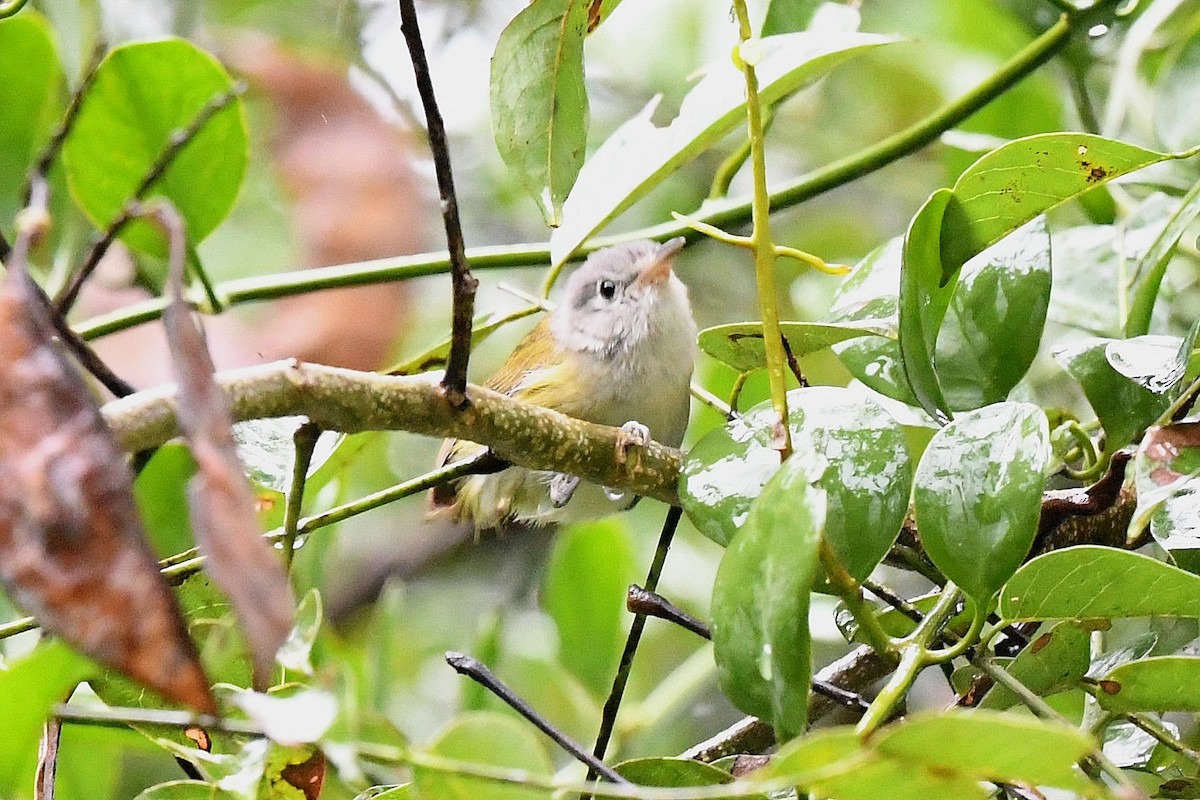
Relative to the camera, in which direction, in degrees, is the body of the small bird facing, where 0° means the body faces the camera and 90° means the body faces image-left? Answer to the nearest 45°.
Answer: approximately 315°

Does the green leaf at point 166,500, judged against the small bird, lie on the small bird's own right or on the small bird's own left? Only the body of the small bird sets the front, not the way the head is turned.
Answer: on the small bird's own right

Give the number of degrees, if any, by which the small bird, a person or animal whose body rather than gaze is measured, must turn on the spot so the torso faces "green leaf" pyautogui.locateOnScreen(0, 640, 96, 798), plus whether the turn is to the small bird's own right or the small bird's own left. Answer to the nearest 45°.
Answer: approximately 45° to the small bird's own right
